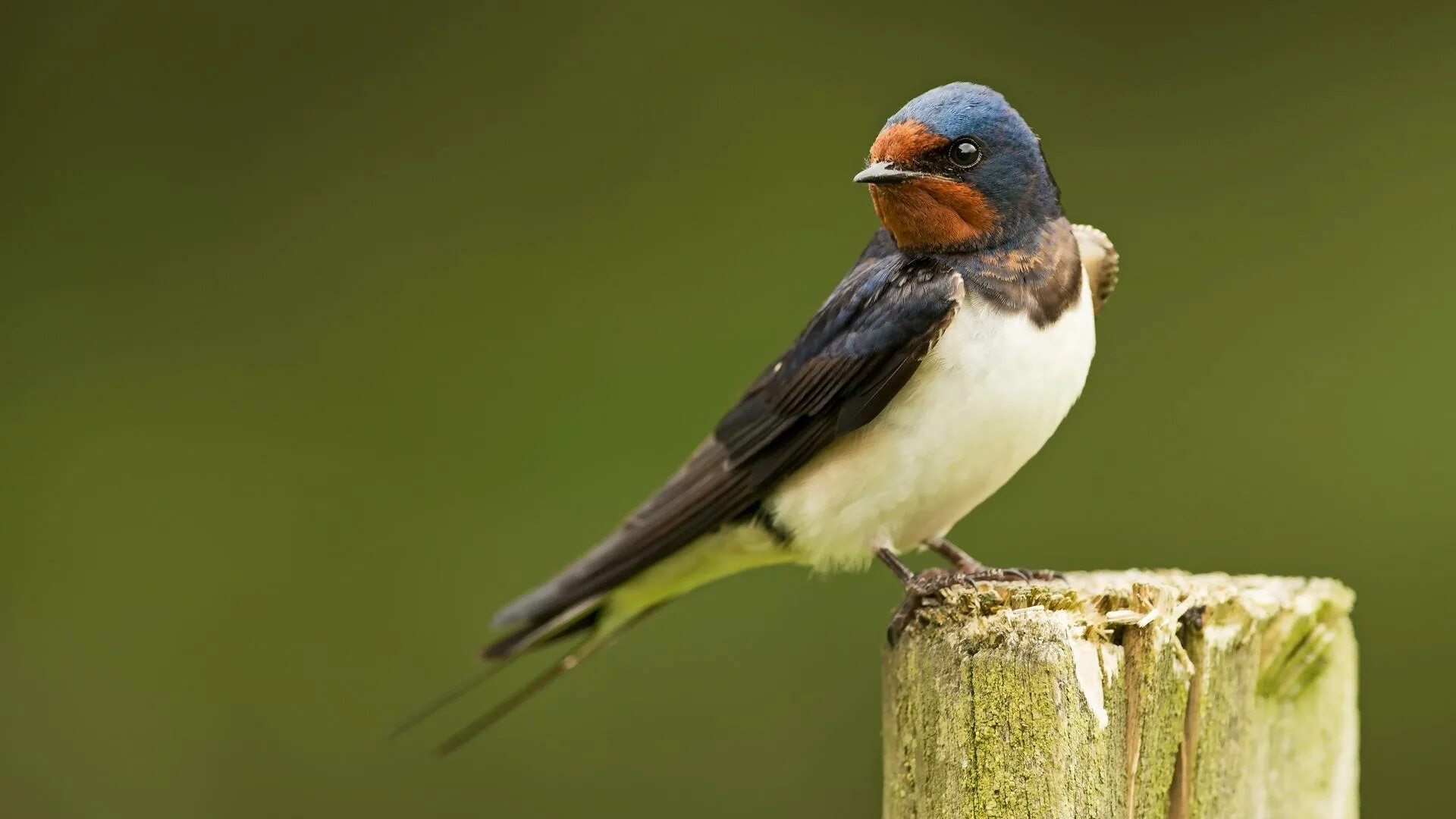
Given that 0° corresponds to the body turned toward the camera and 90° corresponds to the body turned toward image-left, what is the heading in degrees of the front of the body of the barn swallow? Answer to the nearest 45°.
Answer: approximately 315°
